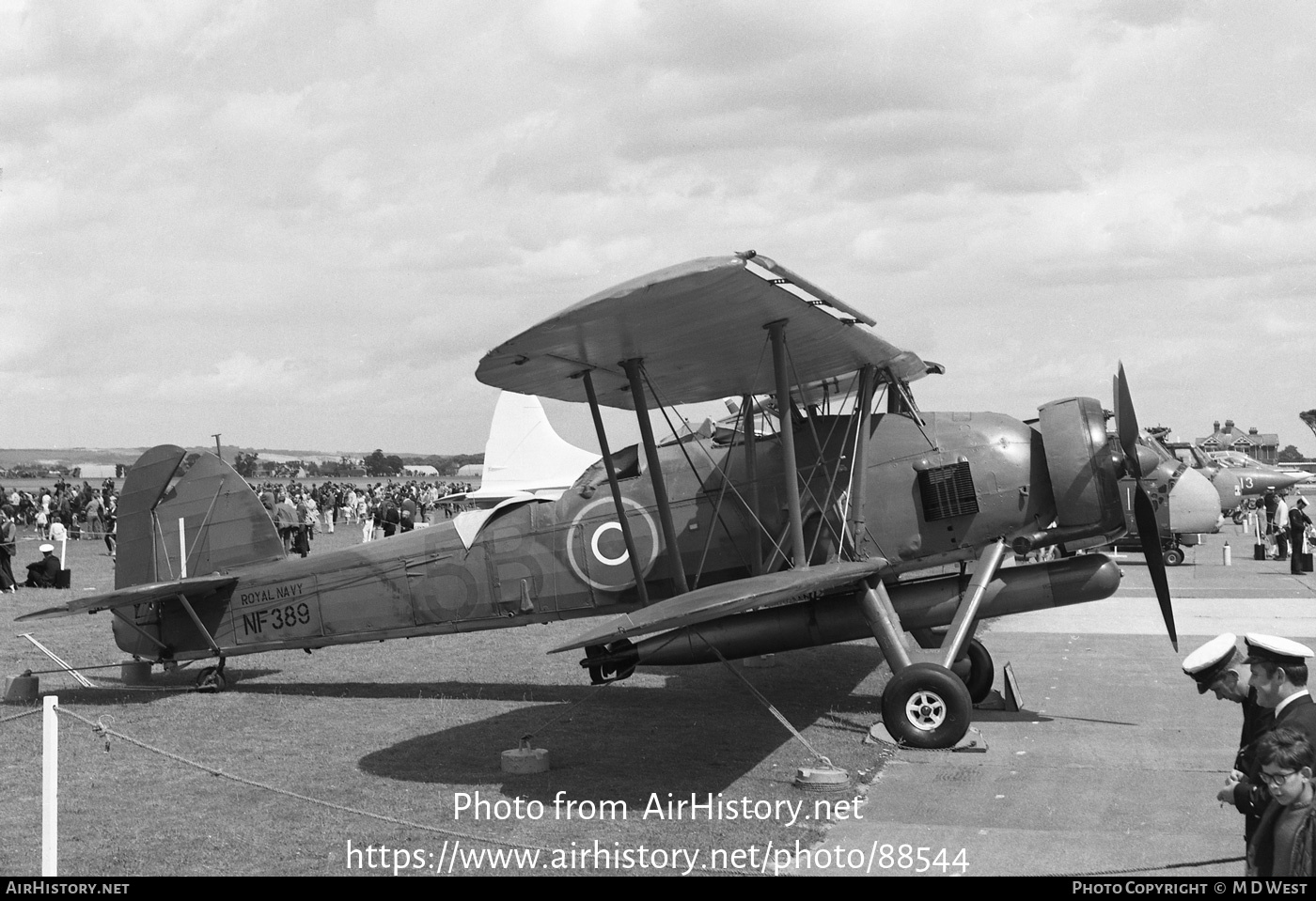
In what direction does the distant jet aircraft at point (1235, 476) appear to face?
to the viewer's right

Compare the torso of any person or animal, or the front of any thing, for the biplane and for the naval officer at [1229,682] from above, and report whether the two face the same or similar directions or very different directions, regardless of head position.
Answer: very different directions

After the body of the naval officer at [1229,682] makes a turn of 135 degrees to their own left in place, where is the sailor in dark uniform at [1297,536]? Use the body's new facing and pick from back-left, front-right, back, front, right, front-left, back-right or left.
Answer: back-left

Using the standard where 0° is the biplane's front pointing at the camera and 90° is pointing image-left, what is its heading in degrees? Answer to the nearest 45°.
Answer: approximately 270°

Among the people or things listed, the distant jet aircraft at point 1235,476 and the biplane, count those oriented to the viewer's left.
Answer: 0

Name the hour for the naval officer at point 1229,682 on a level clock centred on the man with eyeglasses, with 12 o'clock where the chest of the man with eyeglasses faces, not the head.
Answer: The naval officer is roughly at 4 o'clock from the man with eyeglasses.

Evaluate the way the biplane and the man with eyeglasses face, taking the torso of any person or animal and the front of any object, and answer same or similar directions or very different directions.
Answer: very different directions

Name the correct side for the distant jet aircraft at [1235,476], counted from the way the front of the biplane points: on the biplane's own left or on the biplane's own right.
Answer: on the biplane's own left

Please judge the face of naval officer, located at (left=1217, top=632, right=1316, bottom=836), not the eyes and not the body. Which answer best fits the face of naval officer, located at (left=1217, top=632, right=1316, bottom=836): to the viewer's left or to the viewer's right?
to the viewer's left

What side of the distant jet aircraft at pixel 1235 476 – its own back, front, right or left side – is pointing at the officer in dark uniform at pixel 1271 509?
right

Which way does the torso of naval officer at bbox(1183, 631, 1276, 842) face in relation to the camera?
to the viewer's left

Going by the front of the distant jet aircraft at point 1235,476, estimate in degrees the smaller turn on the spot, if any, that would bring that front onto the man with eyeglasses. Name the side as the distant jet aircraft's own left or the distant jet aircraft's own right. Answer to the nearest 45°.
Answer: approximately 90° to the distant jet aircraft's own right

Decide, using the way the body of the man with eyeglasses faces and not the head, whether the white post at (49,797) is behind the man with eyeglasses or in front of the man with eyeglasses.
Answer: in front

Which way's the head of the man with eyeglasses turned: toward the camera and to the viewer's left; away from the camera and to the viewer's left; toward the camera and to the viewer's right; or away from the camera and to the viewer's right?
toward the camera and to the viewer's left

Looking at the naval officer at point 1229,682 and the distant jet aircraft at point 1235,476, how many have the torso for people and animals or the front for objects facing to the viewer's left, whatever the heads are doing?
1

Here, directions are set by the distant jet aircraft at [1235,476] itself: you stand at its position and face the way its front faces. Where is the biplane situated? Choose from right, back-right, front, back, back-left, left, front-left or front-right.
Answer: right
